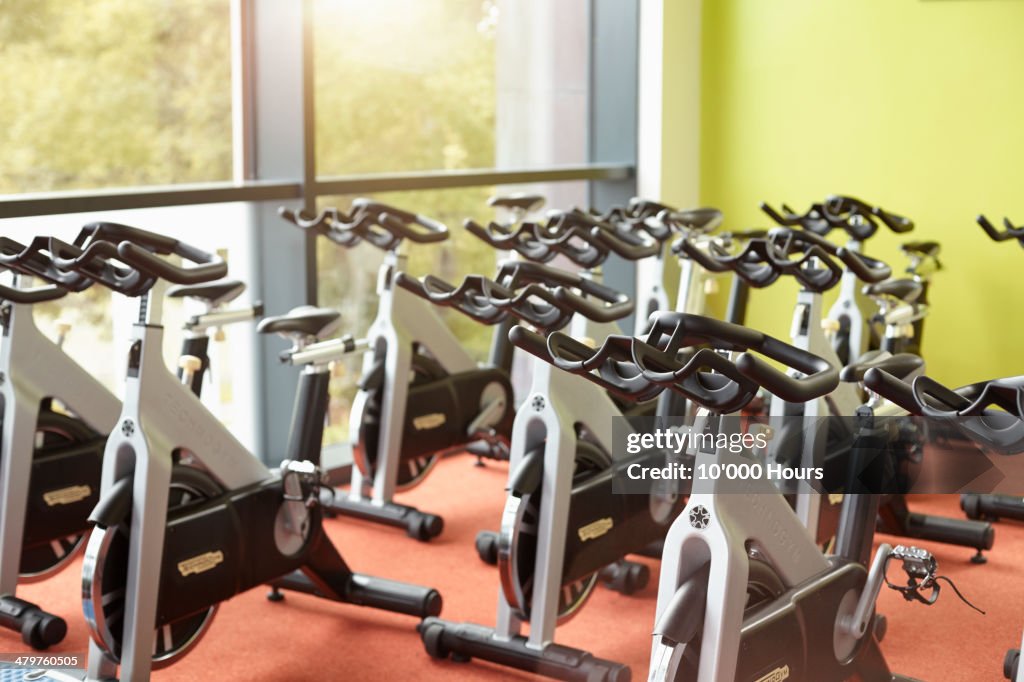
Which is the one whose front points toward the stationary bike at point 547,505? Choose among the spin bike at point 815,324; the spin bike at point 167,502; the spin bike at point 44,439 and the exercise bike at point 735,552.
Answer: the spin bike at point 815,324

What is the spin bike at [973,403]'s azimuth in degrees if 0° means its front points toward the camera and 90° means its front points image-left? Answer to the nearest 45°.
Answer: approximately 45°

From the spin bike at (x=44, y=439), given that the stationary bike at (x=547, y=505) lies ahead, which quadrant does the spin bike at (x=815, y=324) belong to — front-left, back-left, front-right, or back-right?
front-left

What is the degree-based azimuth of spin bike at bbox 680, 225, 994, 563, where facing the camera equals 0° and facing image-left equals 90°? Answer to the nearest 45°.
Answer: approximately 45°

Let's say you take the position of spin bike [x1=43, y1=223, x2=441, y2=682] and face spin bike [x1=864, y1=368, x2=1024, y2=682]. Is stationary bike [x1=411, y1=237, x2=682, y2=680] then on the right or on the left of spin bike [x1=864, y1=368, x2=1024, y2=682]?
left
